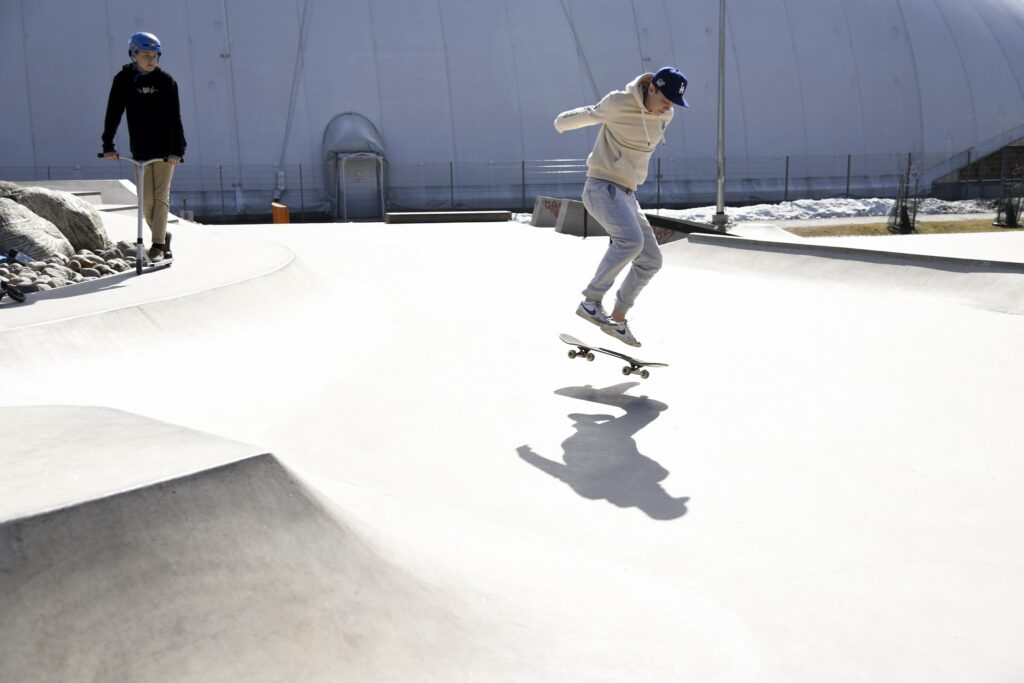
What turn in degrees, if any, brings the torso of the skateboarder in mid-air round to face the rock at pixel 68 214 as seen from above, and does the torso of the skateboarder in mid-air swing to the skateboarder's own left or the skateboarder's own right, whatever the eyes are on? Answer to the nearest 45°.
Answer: approximately 180°

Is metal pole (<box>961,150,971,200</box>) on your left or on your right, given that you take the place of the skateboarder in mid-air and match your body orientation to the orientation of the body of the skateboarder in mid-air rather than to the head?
on your left

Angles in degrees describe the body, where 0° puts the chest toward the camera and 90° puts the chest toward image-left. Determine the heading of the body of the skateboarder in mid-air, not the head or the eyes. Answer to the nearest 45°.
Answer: approximately 315°

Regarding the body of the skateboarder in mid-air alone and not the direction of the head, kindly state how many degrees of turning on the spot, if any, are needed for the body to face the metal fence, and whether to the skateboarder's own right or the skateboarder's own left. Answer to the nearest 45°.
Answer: approximately 135° to the skateboarder's own left

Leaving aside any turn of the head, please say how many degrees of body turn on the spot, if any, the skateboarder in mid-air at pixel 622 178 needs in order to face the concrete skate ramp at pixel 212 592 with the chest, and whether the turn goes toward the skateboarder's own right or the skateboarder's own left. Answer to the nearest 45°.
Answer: approximately 45° to the skateboarder's own right

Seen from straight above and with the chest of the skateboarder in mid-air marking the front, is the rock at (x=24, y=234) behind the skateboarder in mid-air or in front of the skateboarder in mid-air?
behind

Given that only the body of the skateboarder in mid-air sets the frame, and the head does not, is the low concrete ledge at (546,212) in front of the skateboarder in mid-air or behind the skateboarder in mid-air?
behind

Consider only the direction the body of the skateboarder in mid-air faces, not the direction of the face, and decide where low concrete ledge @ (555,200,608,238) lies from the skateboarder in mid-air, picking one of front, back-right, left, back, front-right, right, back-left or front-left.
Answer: back-left
